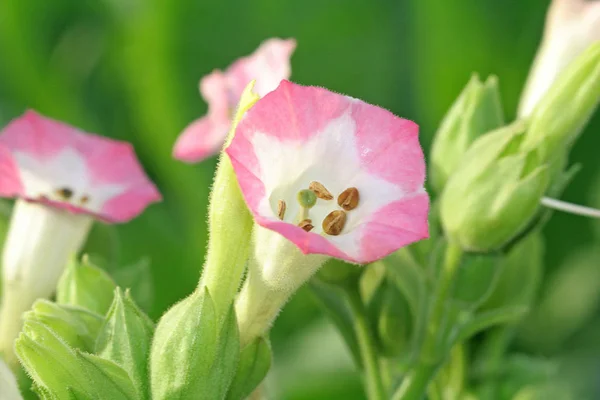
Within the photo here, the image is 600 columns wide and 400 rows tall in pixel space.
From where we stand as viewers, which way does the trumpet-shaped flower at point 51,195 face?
facing the viewer and to the right of the viewer
